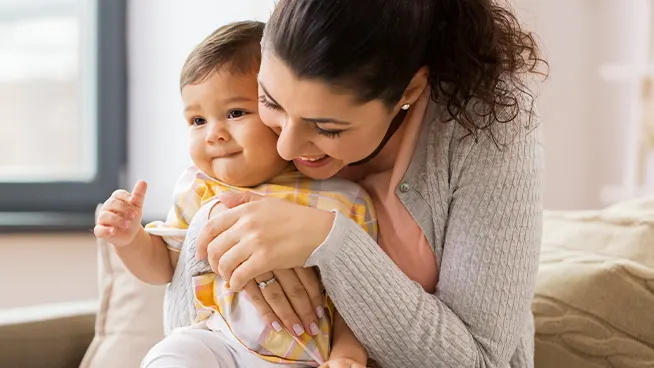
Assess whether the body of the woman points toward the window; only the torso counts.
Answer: no

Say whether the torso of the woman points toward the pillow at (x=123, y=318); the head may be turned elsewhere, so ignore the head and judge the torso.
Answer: no

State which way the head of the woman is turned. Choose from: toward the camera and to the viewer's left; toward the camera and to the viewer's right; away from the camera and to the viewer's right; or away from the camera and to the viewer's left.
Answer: toward the camera and to the viewer's left

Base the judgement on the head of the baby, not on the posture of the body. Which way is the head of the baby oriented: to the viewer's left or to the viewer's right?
to the viewer's left

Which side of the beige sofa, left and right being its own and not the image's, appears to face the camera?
front

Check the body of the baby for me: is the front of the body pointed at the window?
no

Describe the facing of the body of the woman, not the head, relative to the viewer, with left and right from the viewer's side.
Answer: facing the viewer and to the left of the viewer
